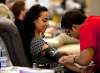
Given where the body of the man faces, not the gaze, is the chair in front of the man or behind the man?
in front

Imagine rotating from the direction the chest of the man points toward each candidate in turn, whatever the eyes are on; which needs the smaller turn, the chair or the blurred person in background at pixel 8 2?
the chair

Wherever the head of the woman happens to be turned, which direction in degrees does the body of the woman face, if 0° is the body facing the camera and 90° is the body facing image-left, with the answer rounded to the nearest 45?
approximately 270°

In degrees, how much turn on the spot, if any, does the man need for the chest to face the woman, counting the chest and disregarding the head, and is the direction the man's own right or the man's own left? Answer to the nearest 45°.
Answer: approximately 45° to the man's own right

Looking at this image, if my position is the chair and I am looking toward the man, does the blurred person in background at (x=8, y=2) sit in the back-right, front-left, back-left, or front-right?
back-left

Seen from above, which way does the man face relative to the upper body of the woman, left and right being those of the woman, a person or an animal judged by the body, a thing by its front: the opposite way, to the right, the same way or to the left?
the opposite way

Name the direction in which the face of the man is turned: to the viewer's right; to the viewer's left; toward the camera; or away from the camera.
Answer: to the viewer's left

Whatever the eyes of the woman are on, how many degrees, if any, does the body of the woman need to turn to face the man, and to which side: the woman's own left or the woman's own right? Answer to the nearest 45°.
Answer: approximately 45° to the woman's own right

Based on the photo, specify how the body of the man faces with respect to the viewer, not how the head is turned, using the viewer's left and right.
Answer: facing to the left of the viewer

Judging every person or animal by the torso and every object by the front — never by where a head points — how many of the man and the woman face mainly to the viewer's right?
1

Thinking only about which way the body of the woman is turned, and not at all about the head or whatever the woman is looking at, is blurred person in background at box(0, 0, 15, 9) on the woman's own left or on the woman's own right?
on the woman's own left
